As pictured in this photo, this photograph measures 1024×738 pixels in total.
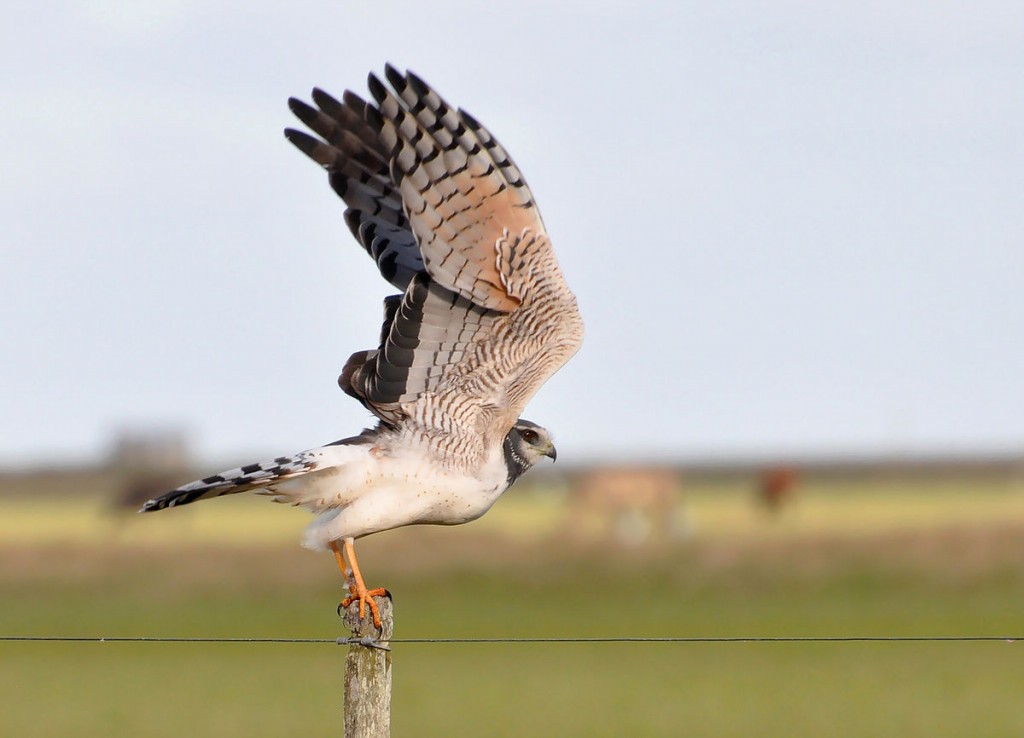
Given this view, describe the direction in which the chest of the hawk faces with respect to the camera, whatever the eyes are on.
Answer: to the viewer's right

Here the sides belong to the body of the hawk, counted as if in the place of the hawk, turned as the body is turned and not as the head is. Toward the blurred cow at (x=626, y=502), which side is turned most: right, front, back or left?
left

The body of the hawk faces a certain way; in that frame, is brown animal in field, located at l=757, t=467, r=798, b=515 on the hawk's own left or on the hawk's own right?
on the hawk's own left
